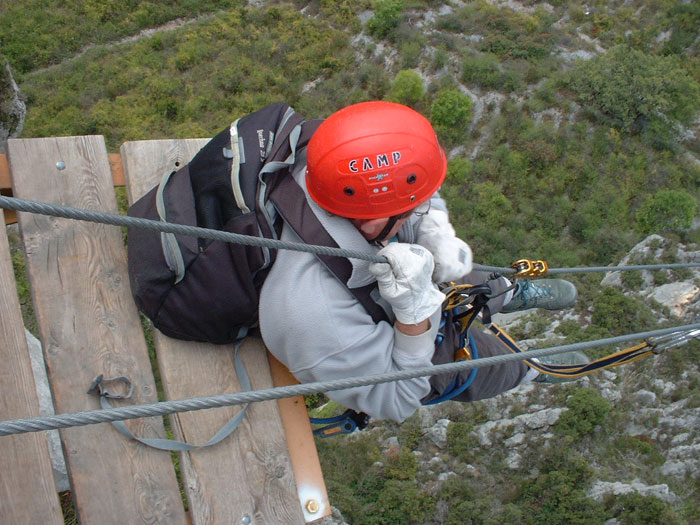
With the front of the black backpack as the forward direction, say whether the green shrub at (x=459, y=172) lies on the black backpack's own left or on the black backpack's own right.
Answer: on the black backpack's own right

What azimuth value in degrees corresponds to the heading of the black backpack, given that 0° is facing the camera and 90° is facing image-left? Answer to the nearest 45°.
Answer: approximately 90°

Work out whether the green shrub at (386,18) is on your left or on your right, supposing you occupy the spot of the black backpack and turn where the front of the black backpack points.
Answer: on your right
